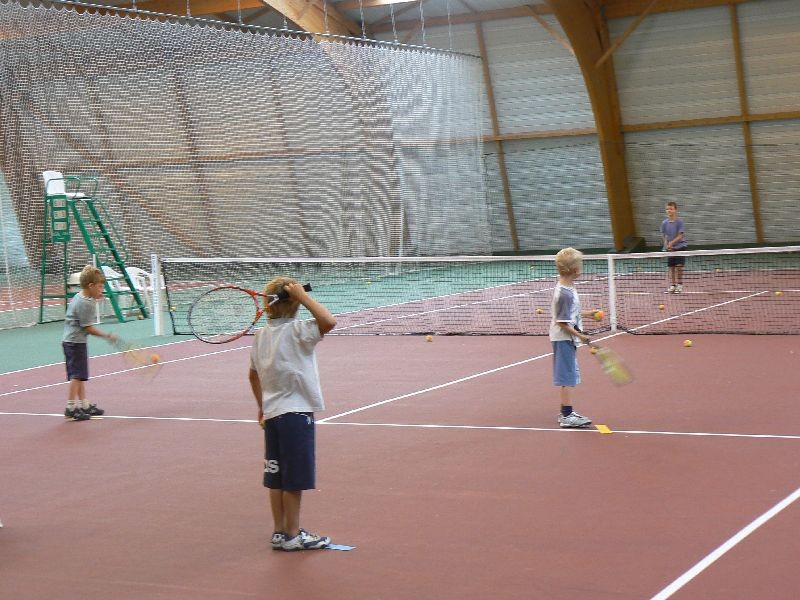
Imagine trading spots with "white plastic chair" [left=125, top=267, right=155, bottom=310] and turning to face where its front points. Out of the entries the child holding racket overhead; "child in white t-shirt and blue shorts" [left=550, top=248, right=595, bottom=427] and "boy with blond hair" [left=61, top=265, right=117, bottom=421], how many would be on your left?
0

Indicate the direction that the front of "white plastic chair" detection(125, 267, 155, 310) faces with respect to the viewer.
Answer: facing the viewer and to the right of the viewer

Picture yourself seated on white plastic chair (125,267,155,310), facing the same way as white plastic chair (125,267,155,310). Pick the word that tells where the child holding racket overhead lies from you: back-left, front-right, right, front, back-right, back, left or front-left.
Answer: front-right

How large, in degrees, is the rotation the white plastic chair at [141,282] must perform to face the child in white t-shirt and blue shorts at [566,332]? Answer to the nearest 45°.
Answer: approximately 45° to its right

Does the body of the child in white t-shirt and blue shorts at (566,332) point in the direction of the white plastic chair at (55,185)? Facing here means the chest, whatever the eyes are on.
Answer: no

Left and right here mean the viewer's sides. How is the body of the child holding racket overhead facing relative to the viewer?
facing away from the viewer and to the right of the viewer

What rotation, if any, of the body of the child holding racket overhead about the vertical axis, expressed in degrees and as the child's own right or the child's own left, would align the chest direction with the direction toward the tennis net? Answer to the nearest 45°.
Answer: approximately 45° to the child's own left

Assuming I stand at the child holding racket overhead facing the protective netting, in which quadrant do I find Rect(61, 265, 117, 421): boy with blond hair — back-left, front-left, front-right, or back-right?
front-left

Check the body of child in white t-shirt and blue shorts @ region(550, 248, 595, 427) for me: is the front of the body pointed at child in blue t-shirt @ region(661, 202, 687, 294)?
no

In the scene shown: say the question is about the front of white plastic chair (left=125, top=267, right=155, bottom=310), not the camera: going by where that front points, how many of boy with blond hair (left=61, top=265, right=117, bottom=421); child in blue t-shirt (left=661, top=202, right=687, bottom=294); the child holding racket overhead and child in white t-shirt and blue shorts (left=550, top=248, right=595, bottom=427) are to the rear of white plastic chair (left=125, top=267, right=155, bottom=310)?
0

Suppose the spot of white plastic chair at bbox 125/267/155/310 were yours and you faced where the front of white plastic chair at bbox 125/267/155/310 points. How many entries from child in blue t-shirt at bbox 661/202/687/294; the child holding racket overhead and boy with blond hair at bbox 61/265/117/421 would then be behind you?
0

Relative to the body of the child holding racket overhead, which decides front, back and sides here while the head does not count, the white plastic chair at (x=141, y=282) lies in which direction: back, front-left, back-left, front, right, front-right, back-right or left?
front-left

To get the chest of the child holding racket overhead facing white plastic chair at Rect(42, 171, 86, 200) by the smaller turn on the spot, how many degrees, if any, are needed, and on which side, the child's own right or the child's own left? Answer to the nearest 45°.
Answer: approximately 45° to the child's own left
